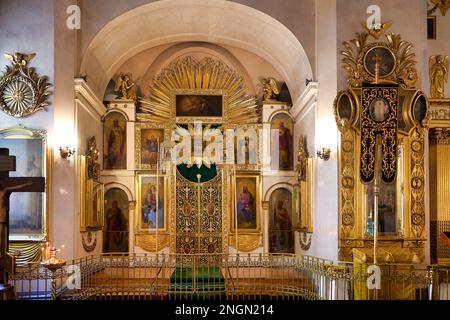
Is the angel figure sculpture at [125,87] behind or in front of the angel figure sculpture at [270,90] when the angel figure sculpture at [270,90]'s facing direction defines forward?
in front

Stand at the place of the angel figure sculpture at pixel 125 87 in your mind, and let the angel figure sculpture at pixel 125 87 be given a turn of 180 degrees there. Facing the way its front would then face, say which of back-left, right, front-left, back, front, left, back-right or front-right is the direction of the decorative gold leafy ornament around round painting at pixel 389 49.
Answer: back

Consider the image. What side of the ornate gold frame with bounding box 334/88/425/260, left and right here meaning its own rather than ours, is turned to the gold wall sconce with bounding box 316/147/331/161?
right

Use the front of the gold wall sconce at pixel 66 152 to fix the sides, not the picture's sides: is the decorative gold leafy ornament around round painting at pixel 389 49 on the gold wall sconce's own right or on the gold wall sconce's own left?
on the gold wall sconce's own left

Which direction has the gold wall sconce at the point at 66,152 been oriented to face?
toward the camera

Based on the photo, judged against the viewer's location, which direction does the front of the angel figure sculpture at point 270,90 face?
facing the viewer and to the left of the viewer

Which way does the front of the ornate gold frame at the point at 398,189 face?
toward the camera

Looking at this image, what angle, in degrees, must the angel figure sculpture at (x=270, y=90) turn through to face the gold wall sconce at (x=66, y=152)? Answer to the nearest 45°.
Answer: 0° — it already faces it

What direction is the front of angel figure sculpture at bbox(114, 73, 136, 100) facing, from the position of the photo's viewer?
facing the viewer and to the right of the viewer
